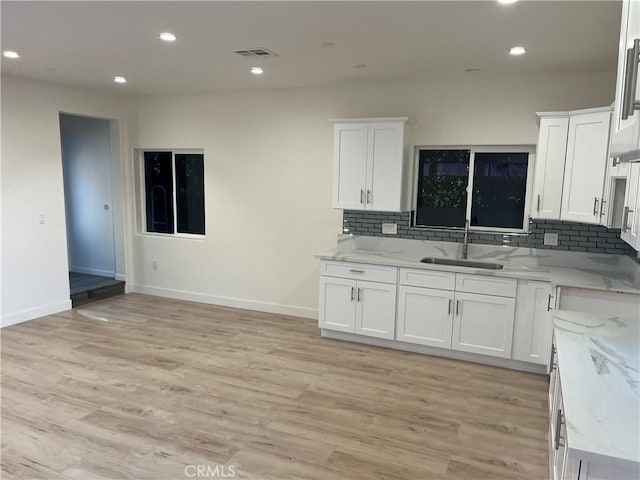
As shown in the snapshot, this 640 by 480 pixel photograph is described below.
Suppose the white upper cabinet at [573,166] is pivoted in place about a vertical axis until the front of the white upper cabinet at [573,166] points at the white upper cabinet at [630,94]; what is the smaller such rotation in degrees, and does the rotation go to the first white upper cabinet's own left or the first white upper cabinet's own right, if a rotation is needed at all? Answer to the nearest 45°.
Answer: approximately 45° to the first white upper cabinet's own left

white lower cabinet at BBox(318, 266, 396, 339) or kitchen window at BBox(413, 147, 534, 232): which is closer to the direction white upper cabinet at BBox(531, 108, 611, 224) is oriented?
the white lower cabinet

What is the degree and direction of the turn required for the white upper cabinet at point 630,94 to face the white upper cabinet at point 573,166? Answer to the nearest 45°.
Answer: approximately 90° to its right

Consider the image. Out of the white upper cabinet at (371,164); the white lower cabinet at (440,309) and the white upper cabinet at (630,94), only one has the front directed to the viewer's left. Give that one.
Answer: the white upper cabinet at (630,94)

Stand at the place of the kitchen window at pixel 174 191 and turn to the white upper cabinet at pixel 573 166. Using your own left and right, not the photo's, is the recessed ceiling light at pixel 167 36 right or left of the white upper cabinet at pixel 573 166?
right

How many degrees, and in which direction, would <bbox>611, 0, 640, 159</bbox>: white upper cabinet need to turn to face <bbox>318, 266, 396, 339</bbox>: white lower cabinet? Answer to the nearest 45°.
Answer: approximately 45° to its right

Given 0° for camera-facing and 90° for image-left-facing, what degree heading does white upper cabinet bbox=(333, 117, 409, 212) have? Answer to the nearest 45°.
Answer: approximately 0°

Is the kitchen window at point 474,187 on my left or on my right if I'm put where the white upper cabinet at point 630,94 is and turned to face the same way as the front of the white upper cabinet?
on my right

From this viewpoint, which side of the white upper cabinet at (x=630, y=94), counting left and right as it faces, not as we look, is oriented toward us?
left
